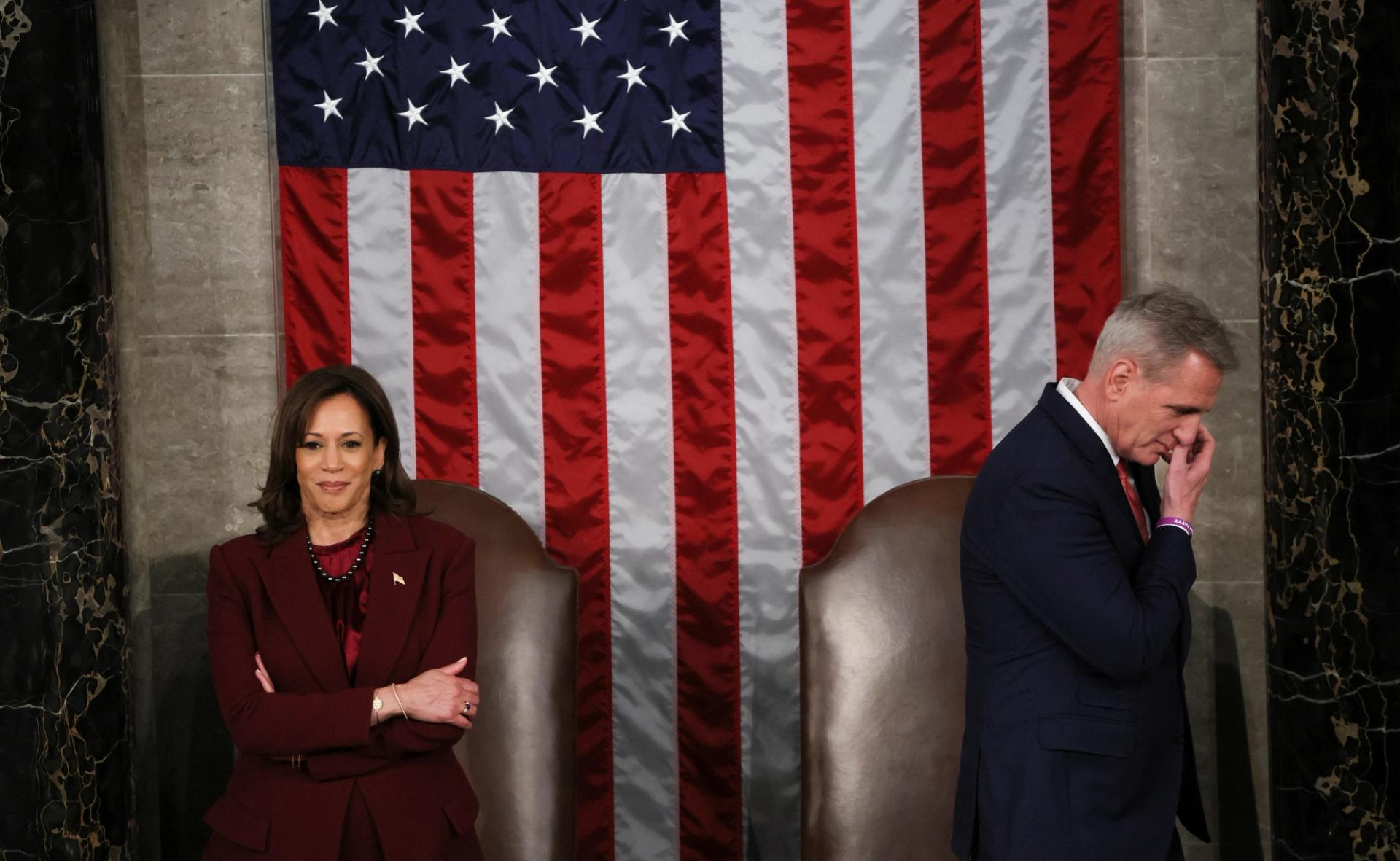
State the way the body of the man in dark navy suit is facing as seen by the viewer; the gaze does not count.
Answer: to the viewer's right

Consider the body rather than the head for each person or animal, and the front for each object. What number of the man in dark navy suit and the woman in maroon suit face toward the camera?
1

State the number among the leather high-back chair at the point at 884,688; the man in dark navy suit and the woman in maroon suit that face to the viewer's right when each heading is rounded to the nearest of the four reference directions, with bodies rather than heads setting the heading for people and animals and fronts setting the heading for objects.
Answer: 1

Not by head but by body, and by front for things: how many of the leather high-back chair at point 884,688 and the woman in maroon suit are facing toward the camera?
2

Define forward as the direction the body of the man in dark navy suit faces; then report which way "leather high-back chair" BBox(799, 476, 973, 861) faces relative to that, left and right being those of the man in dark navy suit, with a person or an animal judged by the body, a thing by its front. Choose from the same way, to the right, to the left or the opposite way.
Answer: to the right

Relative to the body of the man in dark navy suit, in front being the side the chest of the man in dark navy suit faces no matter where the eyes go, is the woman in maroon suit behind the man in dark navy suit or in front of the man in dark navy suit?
behind

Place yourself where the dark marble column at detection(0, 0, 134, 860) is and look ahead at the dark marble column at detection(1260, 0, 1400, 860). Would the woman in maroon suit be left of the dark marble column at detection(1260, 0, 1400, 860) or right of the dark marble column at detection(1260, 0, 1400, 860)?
right

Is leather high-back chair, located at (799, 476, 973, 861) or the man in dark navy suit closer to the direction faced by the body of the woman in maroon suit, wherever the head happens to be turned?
the man in dark navy suit

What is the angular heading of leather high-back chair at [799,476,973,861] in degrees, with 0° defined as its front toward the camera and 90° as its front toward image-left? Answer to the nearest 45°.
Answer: approximately 0°

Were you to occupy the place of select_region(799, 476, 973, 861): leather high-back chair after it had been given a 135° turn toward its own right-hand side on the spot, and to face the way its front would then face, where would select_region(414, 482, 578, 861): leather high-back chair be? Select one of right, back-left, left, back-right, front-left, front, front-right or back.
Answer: front-left

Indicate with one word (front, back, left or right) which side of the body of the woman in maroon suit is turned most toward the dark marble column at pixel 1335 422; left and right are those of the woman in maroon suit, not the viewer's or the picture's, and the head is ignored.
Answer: left

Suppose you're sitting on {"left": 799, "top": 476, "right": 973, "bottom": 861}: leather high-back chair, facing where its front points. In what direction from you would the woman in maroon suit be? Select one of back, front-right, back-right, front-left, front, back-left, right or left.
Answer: front-right
